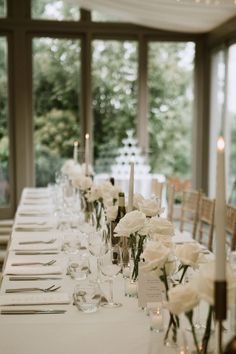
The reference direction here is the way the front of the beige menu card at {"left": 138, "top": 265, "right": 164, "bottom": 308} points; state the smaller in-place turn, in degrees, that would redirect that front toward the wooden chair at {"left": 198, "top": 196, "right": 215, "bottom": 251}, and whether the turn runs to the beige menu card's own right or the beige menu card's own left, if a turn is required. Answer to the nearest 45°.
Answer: approximately 180°

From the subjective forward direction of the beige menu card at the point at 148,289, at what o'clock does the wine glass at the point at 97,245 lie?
The wine glass is roughly at 5 o'clock from the beige menu card.

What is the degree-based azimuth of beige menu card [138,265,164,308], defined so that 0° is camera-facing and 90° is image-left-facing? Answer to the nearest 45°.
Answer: approximately 0°

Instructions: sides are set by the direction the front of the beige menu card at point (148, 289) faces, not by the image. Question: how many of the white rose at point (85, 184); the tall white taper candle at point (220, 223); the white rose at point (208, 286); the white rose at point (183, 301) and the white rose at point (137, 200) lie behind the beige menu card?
2

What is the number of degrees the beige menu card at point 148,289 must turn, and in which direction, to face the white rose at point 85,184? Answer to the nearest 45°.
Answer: approximately 180°

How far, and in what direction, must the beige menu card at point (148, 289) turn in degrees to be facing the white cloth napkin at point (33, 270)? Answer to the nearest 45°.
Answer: approximately 135° to its right

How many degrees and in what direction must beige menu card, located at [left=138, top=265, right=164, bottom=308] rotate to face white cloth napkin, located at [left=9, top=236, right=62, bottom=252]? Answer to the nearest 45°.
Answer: approximately 135° to its right
